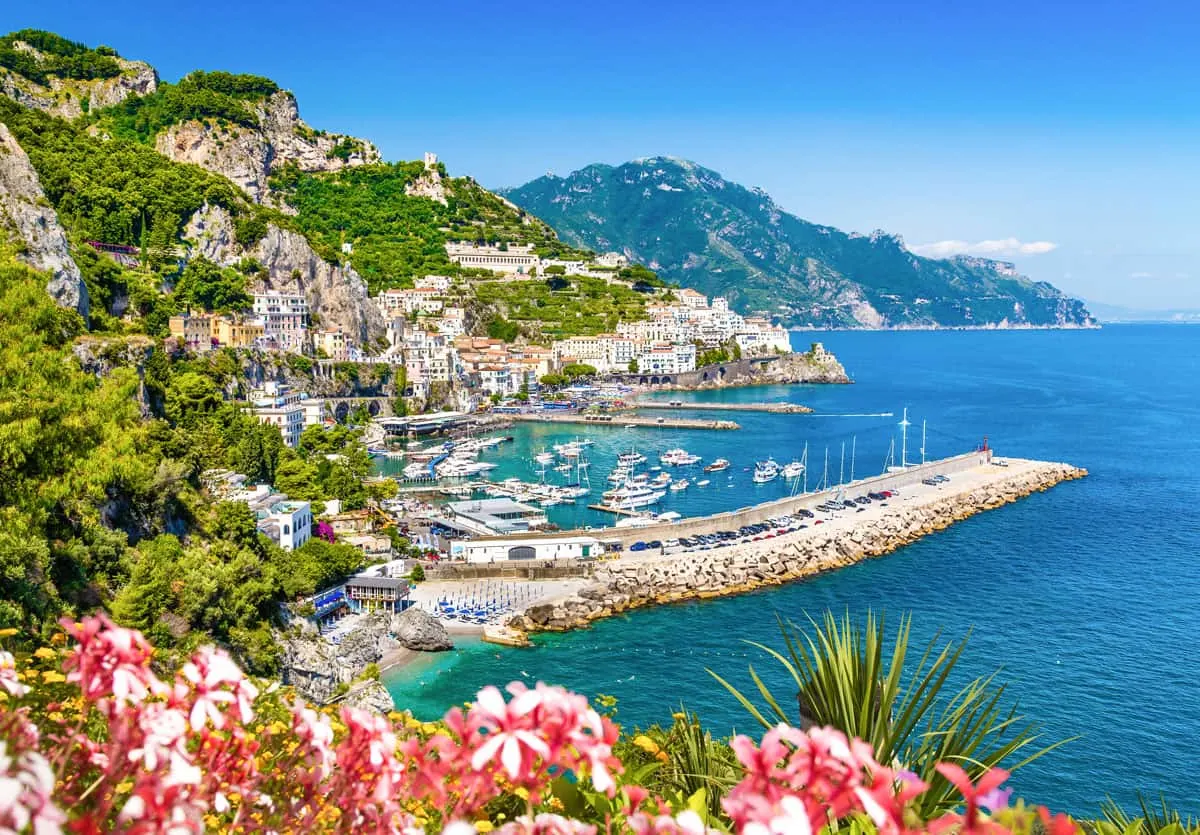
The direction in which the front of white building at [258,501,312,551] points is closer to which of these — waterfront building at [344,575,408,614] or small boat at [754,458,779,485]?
the waterfront building

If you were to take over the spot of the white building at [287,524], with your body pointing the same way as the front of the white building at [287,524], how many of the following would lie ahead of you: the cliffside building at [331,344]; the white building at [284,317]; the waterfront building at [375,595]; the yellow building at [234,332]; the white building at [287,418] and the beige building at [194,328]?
1

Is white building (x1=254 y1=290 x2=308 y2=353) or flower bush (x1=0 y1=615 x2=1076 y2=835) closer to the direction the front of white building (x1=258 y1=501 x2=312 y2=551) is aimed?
the flower bush

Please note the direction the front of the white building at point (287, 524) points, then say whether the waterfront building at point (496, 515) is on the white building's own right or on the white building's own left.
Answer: on the white building's own left

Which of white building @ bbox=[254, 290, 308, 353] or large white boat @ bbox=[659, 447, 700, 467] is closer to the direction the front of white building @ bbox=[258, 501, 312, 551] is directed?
the large white boat

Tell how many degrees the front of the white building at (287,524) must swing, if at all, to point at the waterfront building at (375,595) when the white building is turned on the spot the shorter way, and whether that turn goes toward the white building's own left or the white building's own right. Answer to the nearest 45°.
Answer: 0° — it already faces it

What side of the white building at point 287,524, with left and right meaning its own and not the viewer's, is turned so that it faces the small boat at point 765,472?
left

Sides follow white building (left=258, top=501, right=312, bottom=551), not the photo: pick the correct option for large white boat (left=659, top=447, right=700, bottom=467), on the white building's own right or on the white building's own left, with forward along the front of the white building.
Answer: on the white building's own left

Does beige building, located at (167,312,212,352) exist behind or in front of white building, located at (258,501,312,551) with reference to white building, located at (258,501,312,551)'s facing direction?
behind

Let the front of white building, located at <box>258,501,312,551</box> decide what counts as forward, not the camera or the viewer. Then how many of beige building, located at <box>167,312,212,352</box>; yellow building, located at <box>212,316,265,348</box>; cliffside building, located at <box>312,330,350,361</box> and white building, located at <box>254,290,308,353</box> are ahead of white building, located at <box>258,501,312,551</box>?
0

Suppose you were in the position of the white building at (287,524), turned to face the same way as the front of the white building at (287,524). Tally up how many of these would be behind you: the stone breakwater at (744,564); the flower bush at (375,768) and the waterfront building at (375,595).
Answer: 0

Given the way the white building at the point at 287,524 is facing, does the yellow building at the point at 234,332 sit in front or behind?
behind

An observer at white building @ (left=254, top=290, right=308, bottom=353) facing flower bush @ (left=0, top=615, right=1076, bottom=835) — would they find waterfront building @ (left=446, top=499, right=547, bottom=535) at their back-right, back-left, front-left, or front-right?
front-left

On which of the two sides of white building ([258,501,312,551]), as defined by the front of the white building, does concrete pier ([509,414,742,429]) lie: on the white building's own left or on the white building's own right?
on the white building's own left

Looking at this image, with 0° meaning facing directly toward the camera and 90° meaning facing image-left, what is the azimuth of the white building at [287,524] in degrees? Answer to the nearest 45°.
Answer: approximately 315°

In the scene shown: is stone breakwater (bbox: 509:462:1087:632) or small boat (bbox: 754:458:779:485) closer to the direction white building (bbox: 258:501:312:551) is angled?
the stone breakwater
